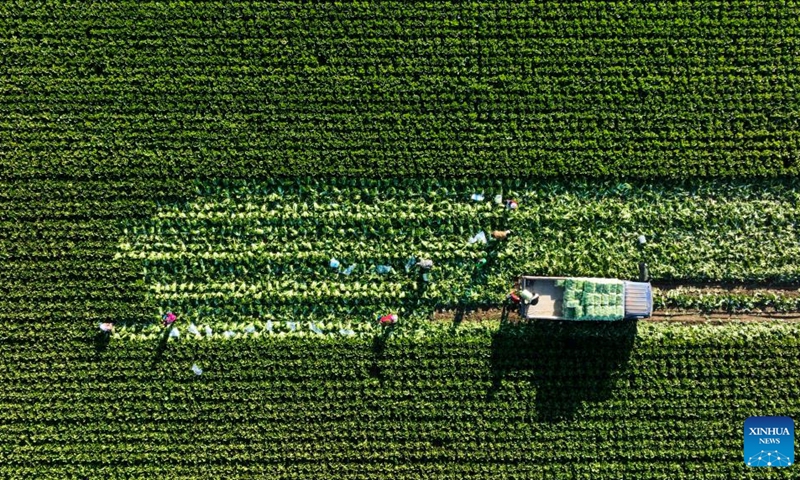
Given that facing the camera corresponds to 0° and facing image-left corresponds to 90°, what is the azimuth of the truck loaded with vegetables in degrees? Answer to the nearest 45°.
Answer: approximately 270°

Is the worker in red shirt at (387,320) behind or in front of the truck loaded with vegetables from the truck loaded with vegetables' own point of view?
behind

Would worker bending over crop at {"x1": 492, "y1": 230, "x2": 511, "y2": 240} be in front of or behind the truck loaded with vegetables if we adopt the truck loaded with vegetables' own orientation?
behind

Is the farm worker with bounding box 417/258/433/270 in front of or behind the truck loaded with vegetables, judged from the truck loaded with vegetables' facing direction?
behind
